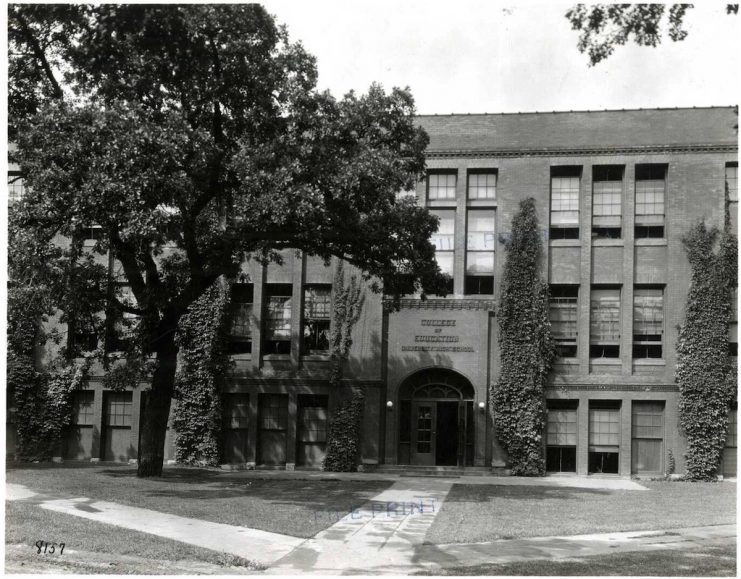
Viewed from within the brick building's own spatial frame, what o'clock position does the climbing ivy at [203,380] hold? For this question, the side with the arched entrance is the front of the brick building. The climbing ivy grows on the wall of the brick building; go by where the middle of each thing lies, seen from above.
The climbing ivy is roughly at 3 o'clock from the brick building.

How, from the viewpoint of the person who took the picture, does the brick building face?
facing the viewer
